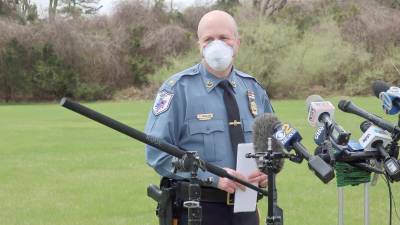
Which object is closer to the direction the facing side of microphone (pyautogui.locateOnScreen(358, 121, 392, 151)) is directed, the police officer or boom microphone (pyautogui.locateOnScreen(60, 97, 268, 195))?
the police officer

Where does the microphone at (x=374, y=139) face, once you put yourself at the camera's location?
facing away from the viewer and to the left of the viewer

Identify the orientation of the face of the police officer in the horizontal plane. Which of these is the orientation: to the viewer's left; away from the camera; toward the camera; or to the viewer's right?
toward the camera

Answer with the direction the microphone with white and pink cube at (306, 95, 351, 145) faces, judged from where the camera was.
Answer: facing away from the viewer and to the left of the viewer

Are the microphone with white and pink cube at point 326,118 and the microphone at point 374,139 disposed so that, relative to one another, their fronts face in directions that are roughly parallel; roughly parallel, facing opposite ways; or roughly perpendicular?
roughly parallel

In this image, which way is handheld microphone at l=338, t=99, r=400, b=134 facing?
to the viewer's left

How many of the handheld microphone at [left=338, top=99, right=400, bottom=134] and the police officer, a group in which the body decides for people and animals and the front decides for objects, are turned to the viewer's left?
1
